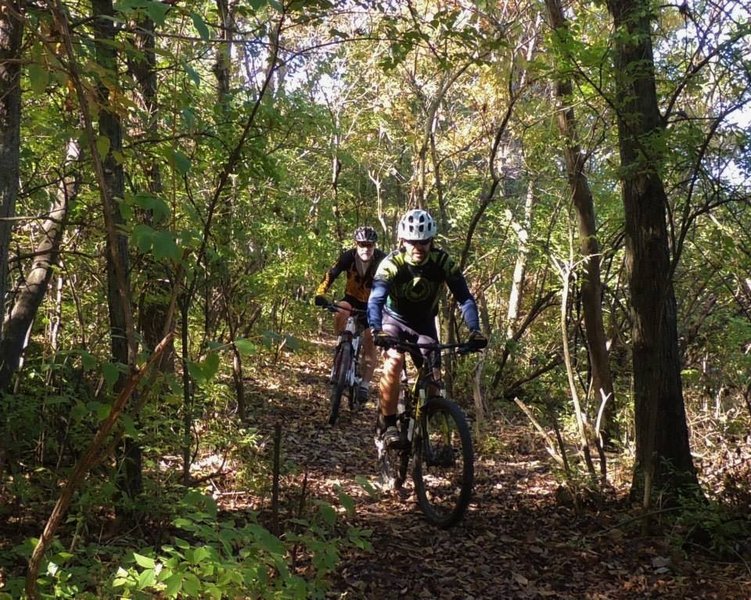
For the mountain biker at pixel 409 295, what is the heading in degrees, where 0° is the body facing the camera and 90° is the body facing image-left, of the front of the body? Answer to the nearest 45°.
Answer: approximately 0°

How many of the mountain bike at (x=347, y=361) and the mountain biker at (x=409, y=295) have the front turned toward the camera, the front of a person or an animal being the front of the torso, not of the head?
2

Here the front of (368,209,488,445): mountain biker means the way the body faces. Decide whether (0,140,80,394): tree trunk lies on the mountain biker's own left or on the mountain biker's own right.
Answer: on the mountain biker's own right

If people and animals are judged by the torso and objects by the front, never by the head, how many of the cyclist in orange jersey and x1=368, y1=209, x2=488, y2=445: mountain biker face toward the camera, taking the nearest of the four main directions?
2

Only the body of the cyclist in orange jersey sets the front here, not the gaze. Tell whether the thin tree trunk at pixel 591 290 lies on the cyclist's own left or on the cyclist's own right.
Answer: on the cyclist's own left
